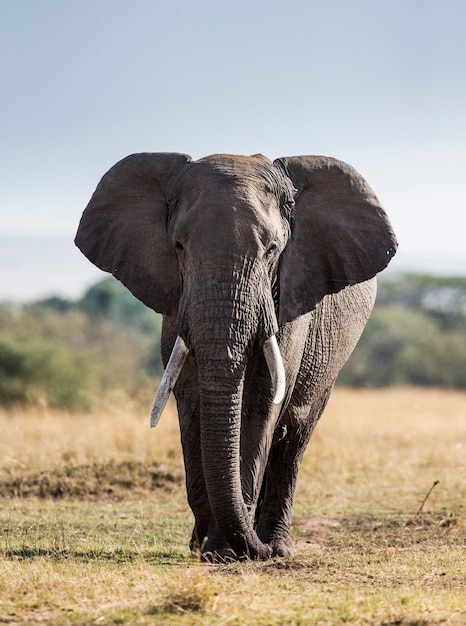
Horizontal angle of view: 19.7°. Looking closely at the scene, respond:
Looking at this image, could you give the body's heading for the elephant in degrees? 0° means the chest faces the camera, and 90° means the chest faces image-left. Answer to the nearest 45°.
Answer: approximately 0°
